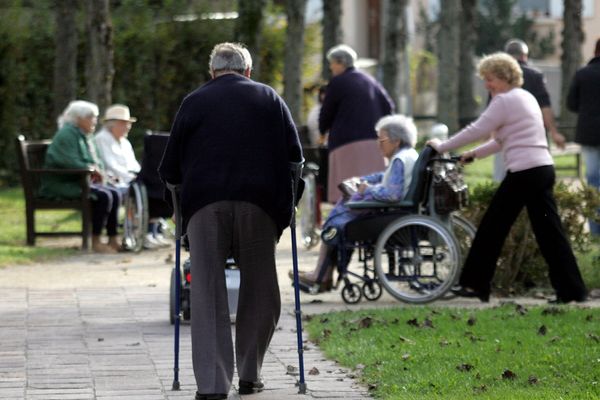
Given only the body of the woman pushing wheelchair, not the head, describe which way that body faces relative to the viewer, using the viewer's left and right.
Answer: facing to the left of the viewer

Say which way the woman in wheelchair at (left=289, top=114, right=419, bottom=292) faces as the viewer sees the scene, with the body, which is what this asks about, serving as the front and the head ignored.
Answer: to the viewer's left

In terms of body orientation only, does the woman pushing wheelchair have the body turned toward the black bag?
yes

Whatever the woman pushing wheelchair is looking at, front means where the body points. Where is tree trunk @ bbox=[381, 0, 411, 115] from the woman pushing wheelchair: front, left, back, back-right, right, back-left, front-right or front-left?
right

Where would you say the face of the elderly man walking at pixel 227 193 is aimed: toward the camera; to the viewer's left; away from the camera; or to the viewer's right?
away from the camera

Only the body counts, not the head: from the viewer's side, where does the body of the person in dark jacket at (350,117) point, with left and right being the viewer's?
facing away from the viewer and to the left of the viewer

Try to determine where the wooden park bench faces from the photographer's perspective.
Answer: facing to the right of the viewer

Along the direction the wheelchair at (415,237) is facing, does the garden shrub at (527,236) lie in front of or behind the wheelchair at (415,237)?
behind

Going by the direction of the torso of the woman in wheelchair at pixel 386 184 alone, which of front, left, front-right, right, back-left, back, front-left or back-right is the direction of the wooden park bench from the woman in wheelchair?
front-right

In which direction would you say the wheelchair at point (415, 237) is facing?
to the viewer's left
